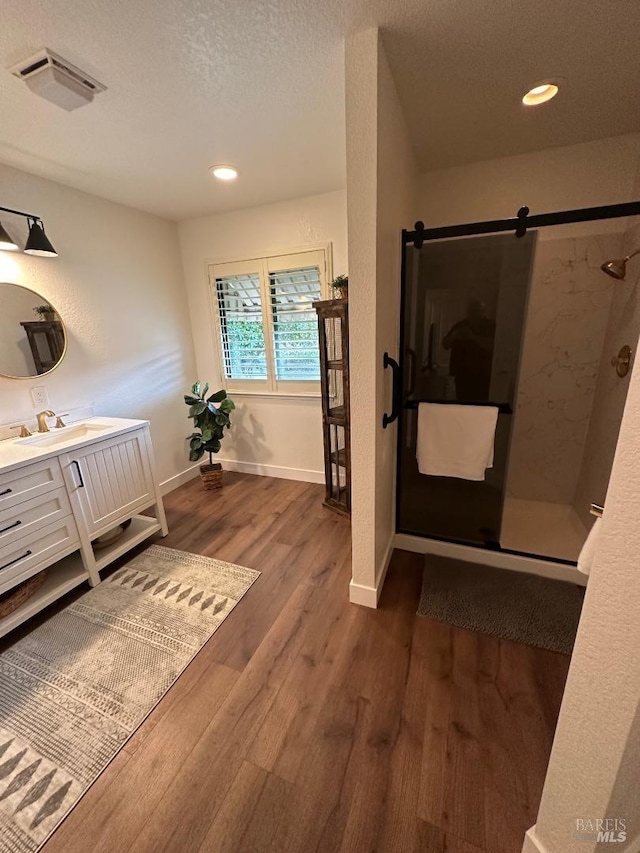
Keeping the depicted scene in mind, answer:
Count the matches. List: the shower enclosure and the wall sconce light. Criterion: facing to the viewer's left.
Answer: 0

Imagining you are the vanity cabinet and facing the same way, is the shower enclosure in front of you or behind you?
in front

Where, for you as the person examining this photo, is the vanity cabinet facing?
facing the viewer and to the right of the viewer

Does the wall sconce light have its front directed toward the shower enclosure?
yes

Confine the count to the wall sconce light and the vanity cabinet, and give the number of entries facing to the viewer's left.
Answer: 0

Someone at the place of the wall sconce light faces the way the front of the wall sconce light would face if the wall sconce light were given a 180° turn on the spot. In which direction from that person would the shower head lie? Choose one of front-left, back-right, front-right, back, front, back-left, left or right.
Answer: back

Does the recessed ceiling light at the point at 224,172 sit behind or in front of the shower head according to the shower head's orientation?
in front

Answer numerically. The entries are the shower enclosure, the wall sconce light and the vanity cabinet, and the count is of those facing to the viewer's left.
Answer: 0

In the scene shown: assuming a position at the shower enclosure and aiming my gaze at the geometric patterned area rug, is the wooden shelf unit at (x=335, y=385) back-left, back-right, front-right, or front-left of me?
front-right

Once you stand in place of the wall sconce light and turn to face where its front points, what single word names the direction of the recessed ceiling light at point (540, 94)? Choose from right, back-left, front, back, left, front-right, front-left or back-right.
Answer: front

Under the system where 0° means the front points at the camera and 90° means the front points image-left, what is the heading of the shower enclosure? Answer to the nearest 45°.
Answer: approximately 0°

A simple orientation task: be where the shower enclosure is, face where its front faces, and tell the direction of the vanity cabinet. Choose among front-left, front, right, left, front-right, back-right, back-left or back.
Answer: front-right

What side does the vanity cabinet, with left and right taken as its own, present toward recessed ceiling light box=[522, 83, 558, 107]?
front

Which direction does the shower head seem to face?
to the viewer's left
